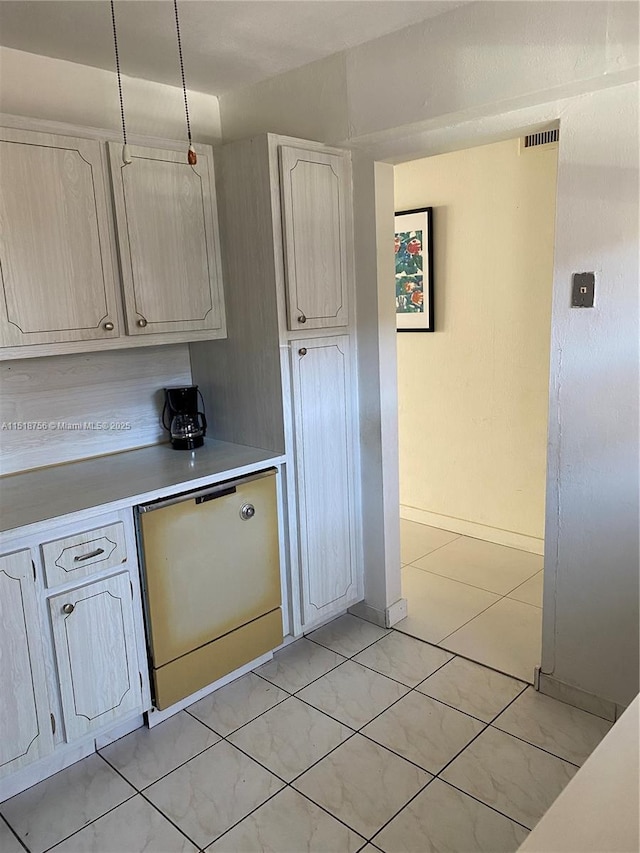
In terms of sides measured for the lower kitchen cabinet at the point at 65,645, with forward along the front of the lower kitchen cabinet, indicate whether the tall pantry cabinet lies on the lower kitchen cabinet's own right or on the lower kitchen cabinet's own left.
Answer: on the lower kitchen cabinet's own left

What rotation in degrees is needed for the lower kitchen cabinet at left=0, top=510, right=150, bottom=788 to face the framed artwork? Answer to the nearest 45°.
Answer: approximately 90° to its left

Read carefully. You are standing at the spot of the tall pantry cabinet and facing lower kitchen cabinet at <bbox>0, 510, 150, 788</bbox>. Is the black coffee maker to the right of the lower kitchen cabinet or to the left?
right

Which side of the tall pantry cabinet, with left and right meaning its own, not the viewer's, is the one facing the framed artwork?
left

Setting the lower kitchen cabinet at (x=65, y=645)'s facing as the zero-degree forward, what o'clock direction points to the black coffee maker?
The black coffee maker is roughly at 9 o'clock from the lower kitchen cabinet.

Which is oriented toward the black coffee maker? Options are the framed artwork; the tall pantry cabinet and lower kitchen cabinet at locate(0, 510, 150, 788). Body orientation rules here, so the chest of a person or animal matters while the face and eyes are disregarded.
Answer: the framed artwork

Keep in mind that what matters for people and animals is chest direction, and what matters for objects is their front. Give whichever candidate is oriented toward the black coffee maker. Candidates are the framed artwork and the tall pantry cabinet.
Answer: the framed artwork

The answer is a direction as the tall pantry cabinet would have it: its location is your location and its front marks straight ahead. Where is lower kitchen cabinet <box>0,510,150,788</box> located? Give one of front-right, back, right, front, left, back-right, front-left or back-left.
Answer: right

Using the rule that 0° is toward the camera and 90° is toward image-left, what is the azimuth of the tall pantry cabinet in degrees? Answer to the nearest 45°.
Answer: approximately 315°

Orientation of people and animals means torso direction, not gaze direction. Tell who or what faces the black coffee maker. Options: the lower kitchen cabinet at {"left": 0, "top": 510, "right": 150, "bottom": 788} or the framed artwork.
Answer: the framed artwork

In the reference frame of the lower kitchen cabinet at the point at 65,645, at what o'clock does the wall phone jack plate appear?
The wall phone jack plate is roughly at 11 o'clock from the lower kitchen cabinet.

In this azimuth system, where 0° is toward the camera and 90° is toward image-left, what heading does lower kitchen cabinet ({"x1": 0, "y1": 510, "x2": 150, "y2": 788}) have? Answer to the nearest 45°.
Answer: approximately 315°

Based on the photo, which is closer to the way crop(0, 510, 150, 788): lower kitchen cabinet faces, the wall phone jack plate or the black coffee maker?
the wall phone jack plate

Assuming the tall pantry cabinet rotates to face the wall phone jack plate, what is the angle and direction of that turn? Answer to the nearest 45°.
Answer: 0° — it already faces it
